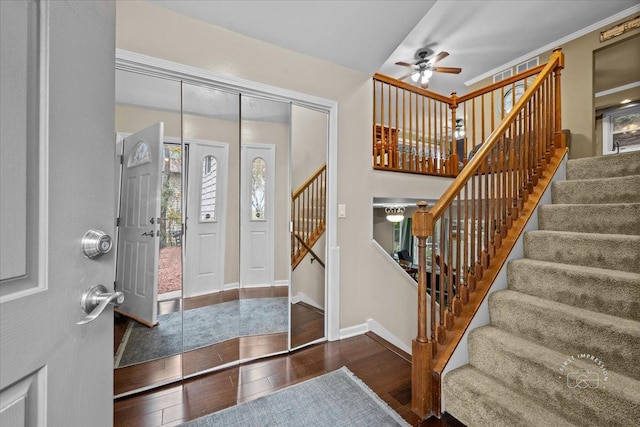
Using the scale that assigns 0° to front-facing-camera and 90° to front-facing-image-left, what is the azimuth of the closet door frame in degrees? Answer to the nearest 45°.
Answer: approximately 315°

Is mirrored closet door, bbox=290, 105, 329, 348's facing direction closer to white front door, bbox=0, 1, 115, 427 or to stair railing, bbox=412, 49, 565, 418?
the stair railing

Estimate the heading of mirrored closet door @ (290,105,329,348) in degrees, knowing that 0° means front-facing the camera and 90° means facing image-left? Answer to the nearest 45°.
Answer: approximately 315°

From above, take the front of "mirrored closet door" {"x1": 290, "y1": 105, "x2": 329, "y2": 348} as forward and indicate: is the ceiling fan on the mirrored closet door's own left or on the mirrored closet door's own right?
on the mirrored closet door's own left
